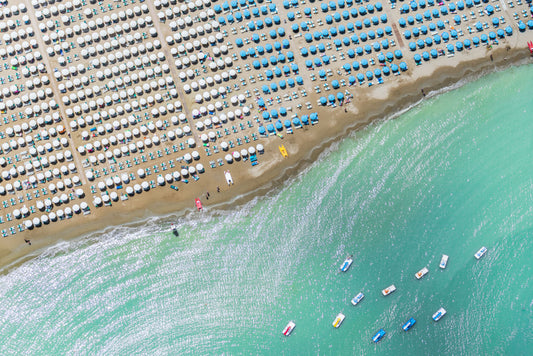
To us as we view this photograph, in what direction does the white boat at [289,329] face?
facing away from the viewer and to the right of the viewer

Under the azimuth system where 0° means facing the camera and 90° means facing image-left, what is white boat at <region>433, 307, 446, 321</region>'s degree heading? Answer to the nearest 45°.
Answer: approximately 225°

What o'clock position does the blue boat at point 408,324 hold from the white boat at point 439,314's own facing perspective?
The blue boat is roughly at 7 o'clock from the white boat.

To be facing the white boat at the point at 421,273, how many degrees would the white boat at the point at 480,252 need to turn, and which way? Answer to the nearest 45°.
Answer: approximately 135° to its left

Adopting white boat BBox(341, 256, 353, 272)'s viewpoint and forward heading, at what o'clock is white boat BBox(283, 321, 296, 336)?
white boat BBox(283, 321, 296, 336) is roughly at 7 o'clock from white boat BBox(341, 256, 353, 272).

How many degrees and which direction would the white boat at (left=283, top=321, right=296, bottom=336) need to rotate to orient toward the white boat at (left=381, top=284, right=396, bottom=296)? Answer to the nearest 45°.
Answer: approximately 45° to its right

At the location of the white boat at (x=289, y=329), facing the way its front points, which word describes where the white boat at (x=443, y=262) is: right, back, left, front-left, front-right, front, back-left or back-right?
front-right

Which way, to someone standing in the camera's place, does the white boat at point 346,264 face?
facing away from the viewer and to the right of the viewer

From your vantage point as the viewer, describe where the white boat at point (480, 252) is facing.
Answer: facing away from the viewer and to the right of the viewer

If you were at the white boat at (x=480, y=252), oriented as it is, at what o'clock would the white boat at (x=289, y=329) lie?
the white boat at (x=289, y=329) is roughly at 7 o'clock from the white boat at (x=480, y=252).

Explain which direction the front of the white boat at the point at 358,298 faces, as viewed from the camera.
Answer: facing away from the viewer and to the right of the viewer
